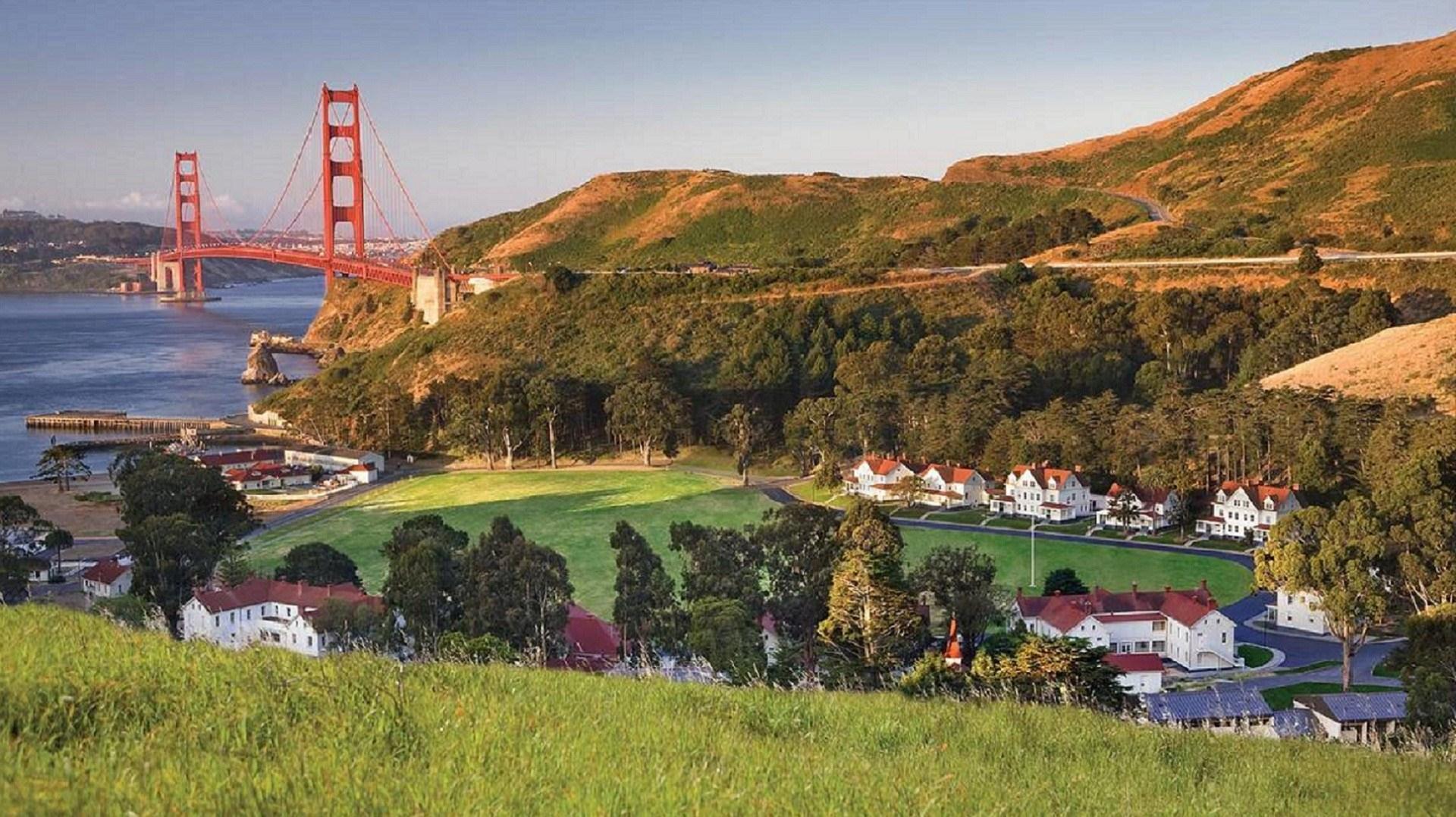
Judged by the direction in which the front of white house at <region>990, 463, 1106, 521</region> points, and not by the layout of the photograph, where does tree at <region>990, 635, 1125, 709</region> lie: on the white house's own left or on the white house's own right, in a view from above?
on the white house's own left

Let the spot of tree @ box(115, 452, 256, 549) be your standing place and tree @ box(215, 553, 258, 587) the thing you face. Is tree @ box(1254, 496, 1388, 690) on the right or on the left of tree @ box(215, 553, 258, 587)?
left

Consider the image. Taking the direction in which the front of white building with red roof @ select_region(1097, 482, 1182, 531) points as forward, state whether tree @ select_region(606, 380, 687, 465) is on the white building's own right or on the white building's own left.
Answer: on the white building's own right

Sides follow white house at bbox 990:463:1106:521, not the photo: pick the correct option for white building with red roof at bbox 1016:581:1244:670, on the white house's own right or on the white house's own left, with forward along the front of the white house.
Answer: on the white house's own left

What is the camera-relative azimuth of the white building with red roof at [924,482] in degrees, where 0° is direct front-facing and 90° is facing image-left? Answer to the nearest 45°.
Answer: approximately 45°
